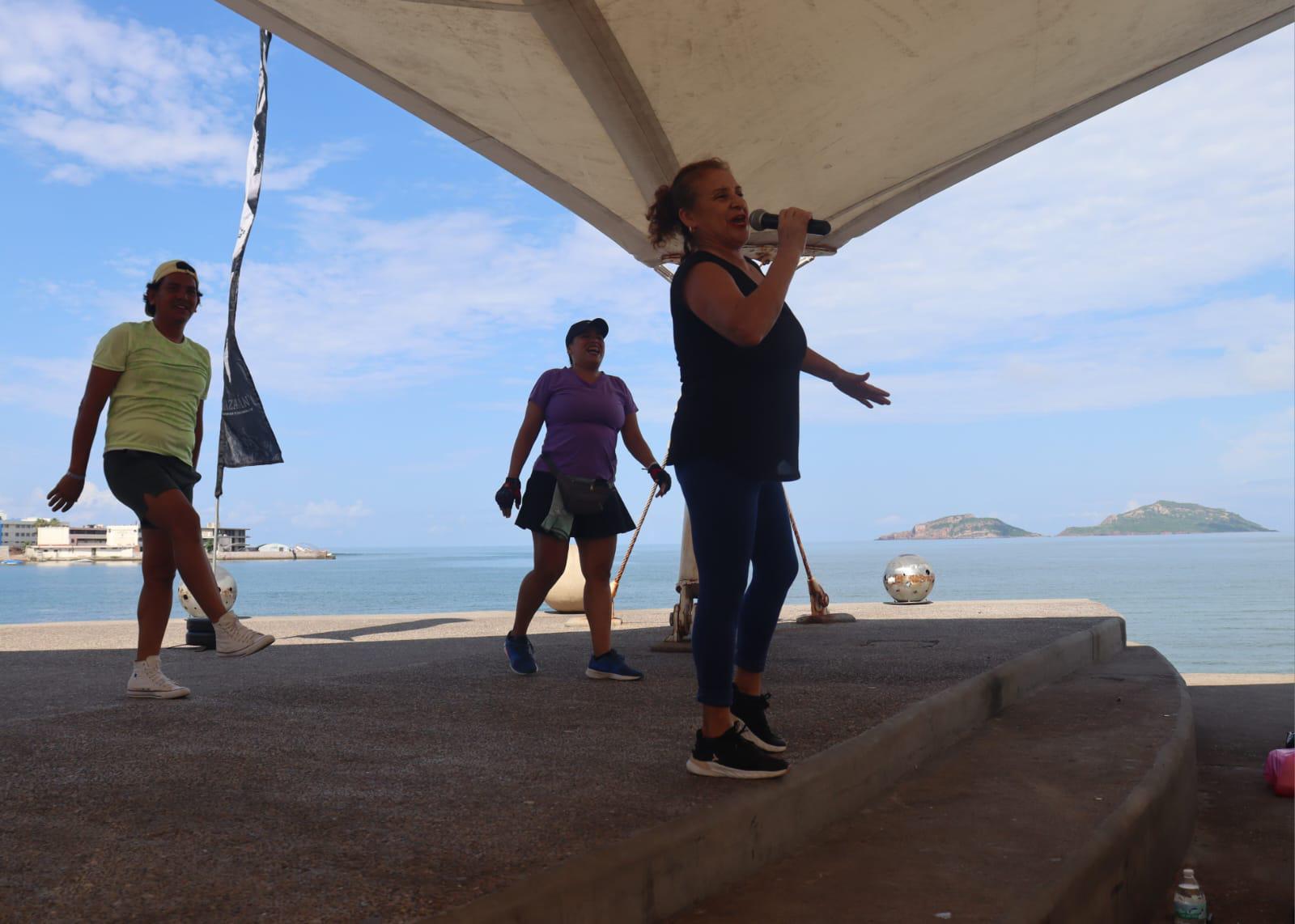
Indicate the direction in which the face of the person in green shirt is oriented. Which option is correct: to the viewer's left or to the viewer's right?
to the viewer's right

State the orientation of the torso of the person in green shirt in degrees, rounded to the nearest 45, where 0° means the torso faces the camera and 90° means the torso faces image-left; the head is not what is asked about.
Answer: approximately 315°

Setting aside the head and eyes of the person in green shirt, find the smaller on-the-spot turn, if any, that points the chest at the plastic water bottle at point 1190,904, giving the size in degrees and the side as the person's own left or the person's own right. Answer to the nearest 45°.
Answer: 0° — they already face it

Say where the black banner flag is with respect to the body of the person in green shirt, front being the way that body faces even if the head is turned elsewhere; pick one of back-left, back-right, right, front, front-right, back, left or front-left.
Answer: back-left

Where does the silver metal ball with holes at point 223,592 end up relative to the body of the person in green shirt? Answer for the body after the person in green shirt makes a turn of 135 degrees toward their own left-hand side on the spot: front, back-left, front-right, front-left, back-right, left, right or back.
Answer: front

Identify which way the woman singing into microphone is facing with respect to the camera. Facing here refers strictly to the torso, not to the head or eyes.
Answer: to the viewer's right

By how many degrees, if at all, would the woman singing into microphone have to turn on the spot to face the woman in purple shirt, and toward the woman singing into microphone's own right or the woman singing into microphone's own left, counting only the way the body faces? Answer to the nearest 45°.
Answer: approximately 90° to the woman singing into microphone's own left
